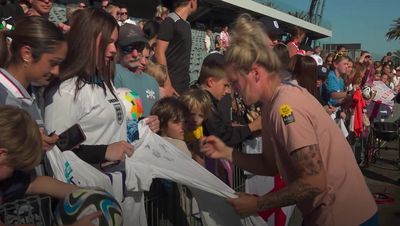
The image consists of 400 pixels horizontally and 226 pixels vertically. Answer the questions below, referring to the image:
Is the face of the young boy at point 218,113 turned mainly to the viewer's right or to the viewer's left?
to the viewer's right

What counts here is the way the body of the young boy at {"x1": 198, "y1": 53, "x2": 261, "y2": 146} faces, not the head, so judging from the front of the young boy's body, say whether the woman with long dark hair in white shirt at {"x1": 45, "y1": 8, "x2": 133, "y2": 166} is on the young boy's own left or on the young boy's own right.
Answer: on the young boy's own right

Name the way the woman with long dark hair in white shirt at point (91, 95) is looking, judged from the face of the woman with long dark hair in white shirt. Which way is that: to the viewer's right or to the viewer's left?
to the viewer's right

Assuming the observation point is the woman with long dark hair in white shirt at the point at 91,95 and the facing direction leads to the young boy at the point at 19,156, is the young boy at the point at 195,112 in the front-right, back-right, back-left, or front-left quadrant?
back-left

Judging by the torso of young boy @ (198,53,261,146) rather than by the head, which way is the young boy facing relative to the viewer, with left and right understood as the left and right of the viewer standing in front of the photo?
facing to the right of the viewer

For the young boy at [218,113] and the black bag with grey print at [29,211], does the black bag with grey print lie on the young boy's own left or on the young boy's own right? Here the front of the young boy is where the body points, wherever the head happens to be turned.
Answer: on the young boy's own right
